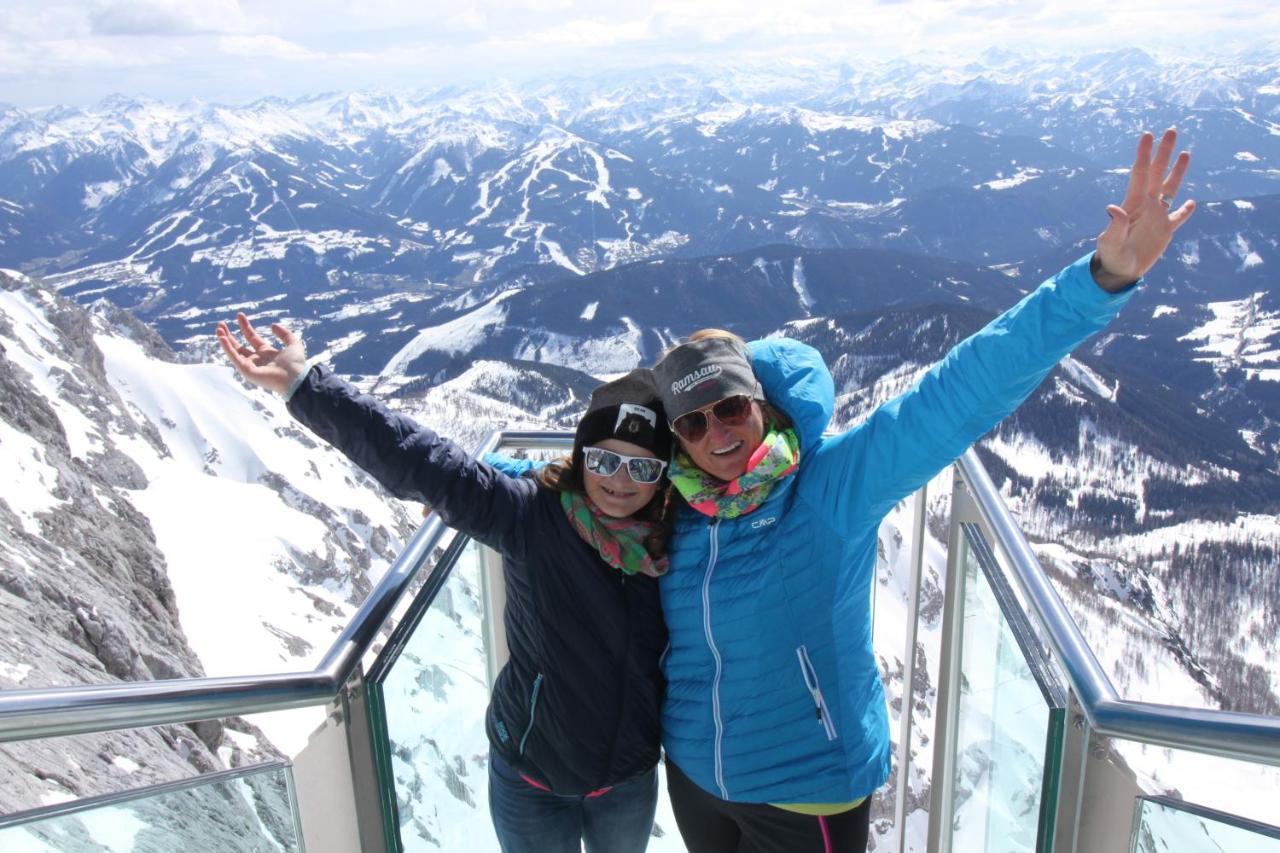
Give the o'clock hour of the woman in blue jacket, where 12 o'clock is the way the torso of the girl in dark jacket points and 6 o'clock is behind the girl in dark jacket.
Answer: The woman in blue jacket is roughly at 10 o'clock from the girl in dark jacket.

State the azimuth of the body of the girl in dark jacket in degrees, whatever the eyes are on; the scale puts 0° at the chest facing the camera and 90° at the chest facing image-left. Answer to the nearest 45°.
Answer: approximately 0°
